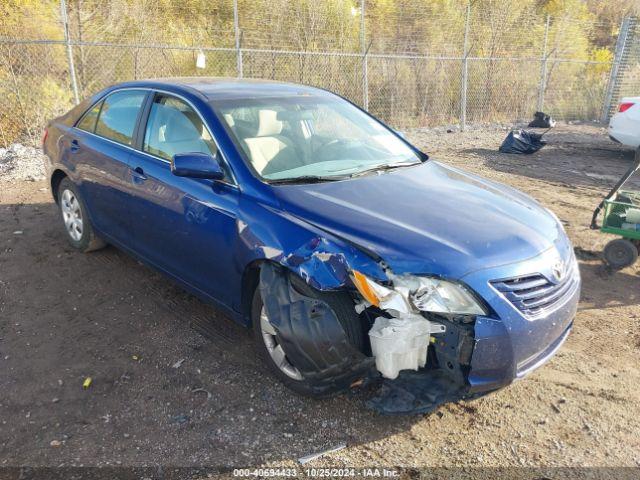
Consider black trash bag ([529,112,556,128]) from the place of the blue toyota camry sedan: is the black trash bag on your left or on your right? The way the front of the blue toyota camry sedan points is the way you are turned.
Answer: on your left

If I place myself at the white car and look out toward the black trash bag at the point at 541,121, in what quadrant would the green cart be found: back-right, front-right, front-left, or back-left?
back-left

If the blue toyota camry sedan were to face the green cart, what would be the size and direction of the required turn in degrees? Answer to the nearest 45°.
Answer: approximately 90° to its left

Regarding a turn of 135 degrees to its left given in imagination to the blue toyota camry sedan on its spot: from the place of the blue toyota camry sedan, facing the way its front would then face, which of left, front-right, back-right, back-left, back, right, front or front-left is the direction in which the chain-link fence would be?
front

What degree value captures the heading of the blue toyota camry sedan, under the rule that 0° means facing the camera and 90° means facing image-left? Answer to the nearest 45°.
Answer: approximately 315°

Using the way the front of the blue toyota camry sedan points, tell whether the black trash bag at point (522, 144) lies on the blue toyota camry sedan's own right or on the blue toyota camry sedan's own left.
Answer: on the blue toyota camry sedan's own left

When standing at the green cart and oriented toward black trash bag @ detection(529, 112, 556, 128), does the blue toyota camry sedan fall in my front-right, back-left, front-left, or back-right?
back-left

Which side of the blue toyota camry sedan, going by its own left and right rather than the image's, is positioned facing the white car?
left
